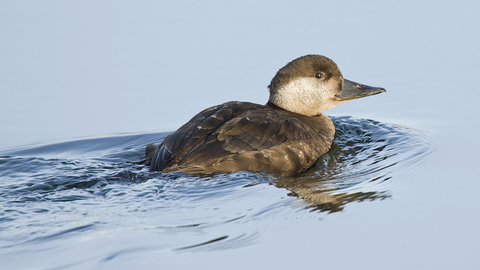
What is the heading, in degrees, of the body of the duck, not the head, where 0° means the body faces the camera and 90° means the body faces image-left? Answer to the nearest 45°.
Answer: approximately 270°
